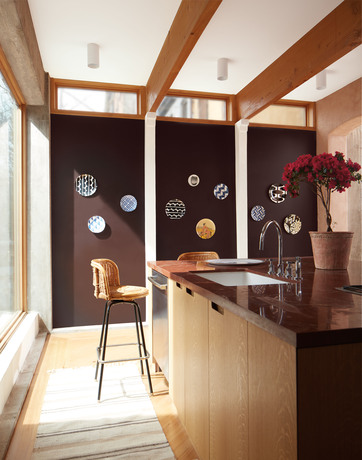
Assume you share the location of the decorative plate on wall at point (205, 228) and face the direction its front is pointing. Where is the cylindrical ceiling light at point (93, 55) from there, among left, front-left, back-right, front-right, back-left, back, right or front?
front-right

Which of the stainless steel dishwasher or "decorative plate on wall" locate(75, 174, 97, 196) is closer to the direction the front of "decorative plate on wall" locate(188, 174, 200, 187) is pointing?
the stainless steel dishwasher

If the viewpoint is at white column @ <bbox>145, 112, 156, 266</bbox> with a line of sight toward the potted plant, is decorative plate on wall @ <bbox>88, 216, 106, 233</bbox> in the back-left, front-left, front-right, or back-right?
back-right

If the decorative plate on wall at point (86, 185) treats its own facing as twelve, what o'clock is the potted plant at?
The potted plant is roughly at 11 o'clock from the decorative plate on wall.

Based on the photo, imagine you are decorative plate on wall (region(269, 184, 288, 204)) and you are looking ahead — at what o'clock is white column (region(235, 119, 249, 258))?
The white column is roughly at 2 o'clock from the decorative plate on wall.

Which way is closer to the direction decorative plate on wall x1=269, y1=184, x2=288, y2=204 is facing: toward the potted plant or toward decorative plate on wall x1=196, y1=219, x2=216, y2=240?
the potted plant

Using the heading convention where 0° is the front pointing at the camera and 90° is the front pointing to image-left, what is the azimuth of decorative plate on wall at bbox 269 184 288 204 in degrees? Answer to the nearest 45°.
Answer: approximately 0°

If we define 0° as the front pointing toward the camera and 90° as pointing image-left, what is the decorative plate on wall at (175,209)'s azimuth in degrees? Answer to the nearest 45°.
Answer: approximately 0°
